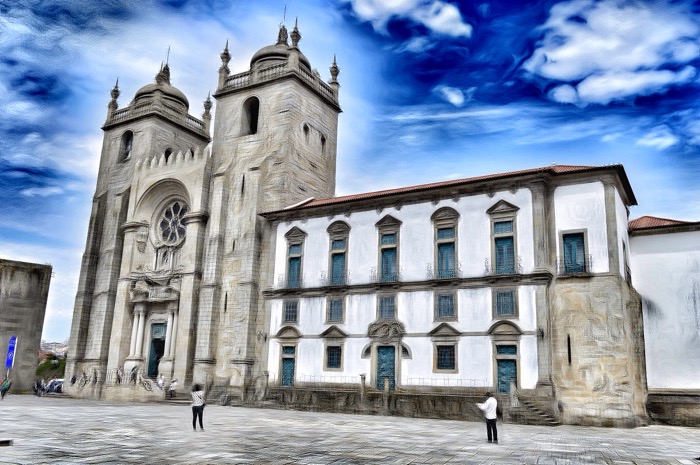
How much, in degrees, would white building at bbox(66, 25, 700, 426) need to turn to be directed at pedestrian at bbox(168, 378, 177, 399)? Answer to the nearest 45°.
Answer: approximately 45° to its right

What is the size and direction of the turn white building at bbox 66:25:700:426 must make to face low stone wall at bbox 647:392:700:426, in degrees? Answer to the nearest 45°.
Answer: approximately 135° to its left

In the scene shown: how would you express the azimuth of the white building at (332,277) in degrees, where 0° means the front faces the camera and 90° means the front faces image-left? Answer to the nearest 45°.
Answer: approximately 45°

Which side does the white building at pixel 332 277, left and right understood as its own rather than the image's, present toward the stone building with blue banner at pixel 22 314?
right

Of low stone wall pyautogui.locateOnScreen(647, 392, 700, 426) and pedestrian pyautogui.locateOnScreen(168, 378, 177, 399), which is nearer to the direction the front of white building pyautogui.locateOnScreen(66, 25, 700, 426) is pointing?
the pedestrian
